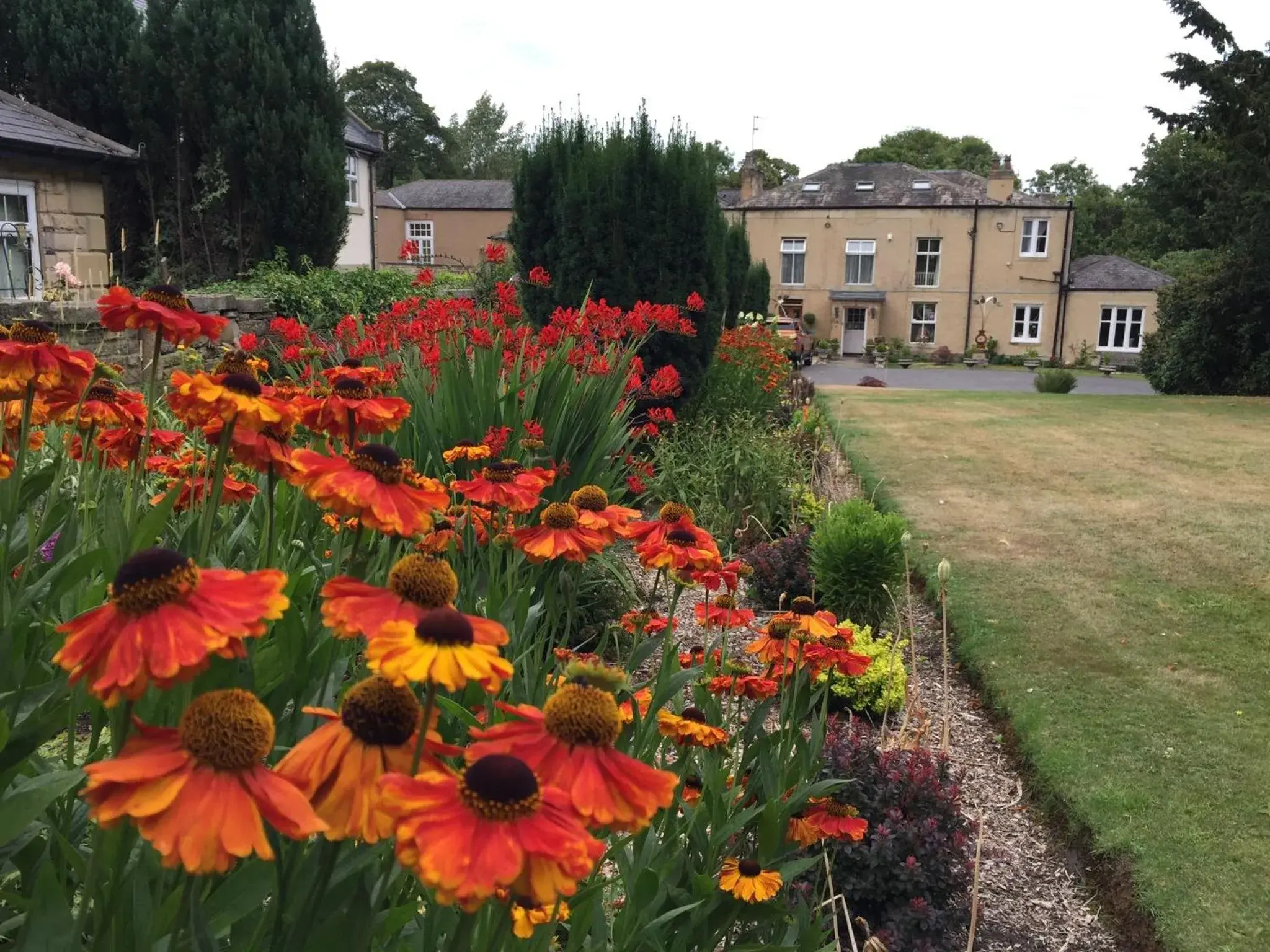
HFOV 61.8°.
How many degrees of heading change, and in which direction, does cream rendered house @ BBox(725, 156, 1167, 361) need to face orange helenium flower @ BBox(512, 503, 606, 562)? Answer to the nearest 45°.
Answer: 0° — it already faces it

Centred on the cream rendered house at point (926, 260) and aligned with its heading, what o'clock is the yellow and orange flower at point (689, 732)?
The yellow and orange flower is roughly at 12 o'clock from the cream rendered house.

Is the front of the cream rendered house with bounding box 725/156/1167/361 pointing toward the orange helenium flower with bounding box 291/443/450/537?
yes

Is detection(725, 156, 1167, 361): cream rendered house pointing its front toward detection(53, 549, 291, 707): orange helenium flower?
yes

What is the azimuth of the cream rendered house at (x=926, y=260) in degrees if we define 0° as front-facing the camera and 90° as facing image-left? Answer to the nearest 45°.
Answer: approximately 0°

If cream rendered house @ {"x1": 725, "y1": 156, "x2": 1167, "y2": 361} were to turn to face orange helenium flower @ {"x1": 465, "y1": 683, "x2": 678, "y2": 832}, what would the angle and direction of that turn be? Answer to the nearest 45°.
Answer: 0° — it already faces it

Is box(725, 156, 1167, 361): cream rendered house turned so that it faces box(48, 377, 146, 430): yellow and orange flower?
yes

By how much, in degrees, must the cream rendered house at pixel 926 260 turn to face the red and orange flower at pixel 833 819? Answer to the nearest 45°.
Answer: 0° — it already faces it

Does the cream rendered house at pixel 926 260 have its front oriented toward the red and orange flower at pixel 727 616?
yes
